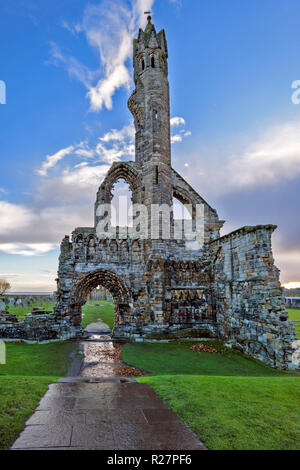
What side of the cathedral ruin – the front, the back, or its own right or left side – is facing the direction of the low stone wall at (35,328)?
right

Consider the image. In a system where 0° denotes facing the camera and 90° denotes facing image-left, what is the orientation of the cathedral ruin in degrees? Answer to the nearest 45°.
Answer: approximately 0°
